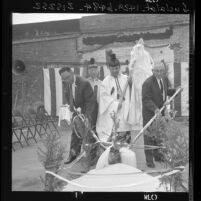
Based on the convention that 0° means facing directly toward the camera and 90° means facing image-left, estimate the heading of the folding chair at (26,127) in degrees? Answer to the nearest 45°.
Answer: approximately 315°

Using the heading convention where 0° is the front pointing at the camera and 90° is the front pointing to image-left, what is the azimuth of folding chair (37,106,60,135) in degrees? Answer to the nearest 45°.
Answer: approximately 315°

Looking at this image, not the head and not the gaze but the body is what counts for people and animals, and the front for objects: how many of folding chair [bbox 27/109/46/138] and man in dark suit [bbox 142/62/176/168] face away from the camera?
0

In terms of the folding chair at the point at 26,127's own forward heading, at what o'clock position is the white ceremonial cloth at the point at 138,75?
The white ceremonial cloth is roughly at 11 o'clock from the folding chair.

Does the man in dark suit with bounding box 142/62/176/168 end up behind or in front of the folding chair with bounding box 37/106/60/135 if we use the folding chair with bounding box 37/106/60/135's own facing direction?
in front

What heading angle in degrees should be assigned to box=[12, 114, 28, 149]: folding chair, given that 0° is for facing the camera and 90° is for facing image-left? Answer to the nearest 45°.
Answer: approximately 315°

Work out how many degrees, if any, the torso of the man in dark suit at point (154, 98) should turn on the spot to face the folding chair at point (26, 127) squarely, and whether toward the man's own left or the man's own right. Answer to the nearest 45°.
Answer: approximately 135° to the man's own right
